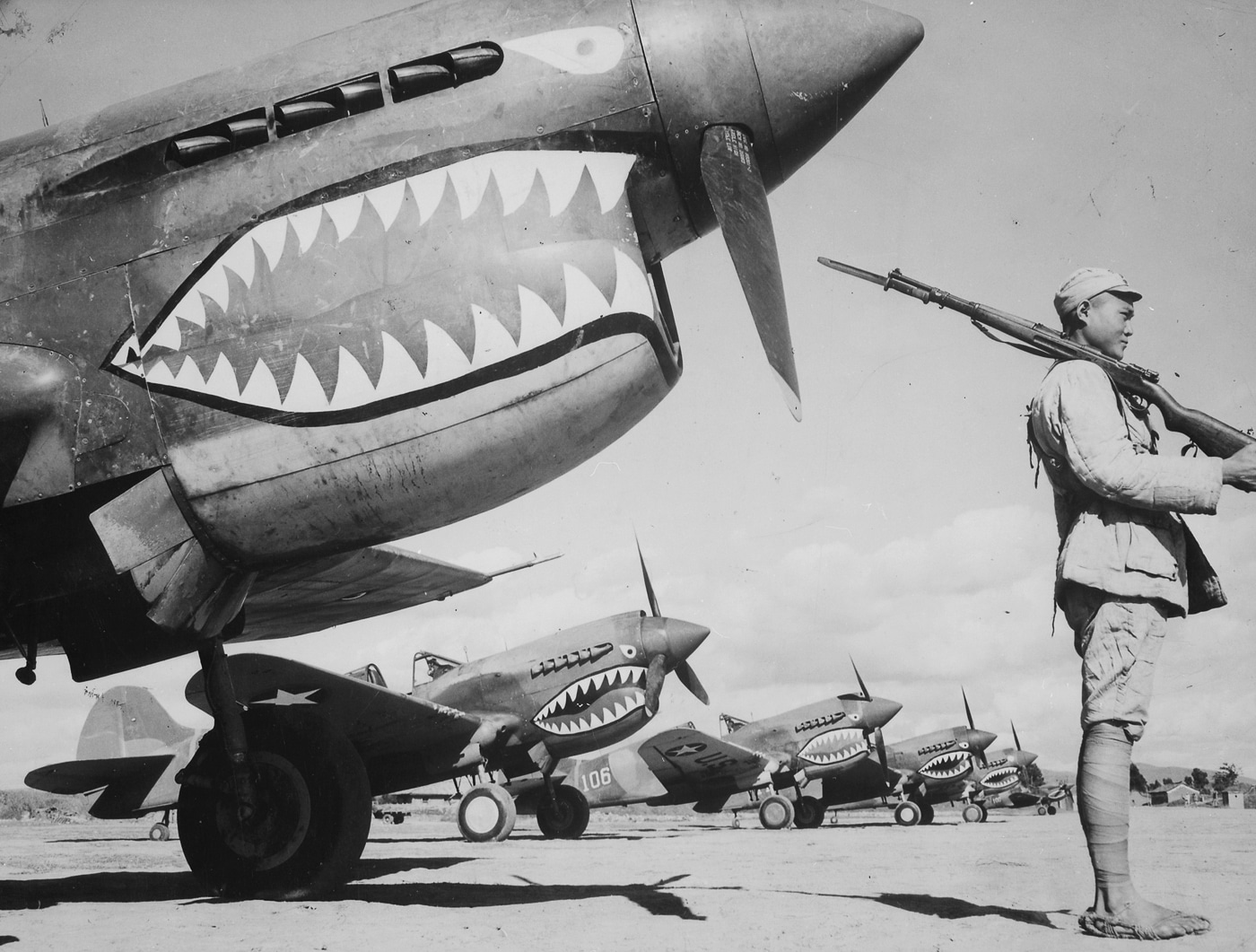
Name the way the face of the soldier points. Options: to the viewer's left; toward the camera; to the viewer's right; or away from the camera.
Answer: to the viewer's right

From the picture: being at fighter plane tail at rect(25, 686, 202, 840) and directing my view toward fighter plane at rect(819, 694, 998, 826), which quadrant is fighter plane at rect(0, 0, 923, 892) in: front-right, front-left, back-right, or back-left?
back-right

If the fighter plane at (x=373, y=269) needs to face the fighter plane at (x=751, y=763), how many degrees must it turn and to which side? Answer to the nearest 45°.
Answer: approximately 90° to its left

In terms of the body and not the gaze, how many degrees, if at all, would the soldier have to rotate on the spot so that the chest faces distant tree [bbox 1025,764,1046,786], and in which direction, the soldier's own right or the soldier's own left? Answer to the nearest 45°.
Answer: approximately 90° to the soldier's own left

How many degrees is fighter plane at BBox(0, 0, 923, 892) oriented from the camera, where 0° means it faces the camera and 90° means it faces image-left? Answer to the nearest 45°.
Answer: approximately 270°

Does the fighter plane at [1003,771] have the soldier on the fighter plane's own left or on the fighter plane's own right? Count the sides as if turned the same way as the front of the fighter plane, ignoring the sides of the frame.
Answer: on the fighter plane's own right

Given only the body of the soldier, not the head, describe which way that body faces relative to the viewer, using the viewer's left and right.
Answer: facing to the right of the viewer

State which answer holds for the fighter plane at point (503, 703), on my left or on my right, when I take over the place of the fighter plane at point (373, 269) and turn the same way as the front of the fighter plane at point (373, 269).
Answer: on my left

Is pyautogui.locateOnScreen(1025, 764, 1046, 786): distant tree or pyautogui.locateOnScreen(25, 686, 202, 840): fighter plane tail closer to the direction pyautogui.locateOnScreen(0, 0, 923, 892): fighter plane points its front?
the distant tree

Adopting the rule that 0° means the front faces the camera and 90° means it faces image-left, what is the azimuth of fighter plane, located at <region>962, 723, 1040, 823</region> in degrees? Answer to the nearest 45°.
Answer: approximately 270°

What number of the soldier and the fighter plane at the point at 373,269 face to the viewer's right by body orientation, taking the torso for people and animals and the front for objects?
2
